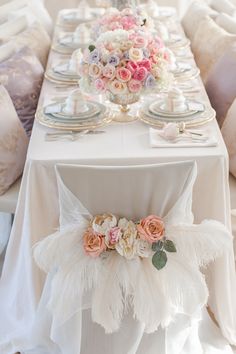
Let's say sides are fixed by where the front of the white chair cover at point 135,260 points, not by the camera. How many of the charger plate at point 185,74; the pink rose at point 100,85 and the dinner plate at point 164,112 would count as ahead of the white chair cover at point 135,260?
3

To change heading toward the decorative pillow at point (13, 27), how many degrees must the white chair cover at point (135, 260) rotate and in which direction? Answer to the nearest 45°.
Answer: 0° — it already faces it

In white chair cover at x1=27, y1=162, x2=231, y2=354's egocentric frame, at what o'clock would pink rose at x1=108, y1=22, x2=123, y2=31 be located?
The pink rose is roughly at 12 o'clock from the white chair cover.

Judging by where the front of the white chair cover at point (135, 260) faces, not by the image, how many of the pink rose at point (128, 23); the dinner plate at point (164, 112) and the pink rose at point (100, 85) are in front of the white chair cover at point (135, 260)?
3

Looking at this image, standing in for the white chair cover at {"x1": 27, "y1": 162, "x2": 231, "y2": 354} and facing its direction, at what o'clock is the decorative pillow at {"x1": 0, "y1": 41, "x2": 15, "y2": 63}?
The decorative pillow is roughly at 11 o'clock from the white chair cover.

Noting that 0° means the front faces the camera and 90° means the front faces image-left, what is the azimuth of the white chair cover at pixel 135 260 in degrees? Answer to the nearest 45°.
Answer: approximately 180°

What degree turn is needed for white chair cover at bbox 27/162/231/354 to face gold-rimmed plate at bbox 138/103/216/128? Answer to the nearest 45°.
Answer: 0° — it already faces it

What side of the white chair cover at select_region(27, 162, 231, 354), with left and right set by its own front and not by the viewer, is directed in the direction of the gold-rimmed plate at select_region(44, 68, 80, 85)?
front

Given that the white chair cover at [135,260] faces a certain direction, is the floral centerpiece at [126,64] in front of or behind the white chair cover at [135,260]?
in front

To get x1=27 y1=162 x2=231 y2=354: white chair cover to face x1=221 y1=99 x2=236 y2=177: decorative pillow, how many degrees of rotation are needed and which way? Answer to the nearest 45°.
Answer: approximately 45° to its right

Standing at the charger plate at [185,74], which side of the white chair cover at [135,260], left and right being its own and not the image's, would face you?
front

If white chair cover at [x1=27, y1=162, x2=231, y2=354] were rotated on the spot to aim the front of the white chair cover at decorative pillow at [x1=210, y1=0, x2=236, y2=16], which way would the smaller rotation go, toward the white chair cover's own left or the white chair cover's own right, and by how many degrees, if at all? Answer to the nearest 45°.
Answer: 0° — it already faces it

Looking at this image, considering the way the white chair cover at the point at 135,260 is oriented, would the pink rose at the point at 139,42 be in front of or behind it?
in front

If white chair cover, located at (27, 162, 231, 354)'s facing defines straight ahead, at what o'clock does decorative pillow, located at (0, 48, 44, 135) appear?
The decorative pillow is roughly at 11 o'clock from the white chair cover.

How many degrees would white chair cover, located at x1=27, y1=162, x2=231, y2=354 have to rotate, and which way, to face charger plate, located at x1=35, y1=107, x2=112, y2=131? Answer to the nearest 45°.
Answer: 0° — it already faces it
